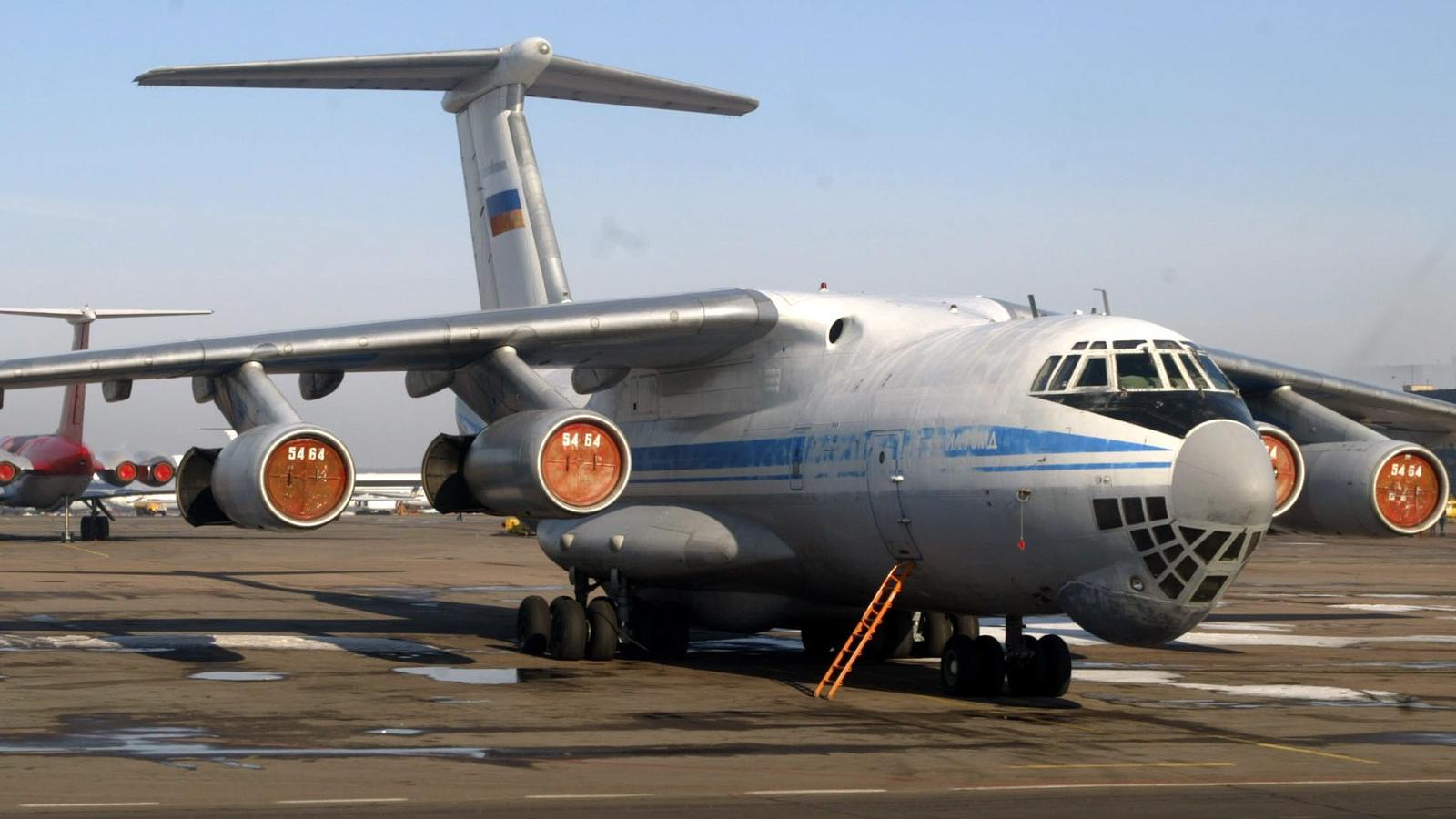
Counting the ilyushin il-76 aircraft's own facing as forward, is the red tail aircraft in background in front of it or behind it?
behind

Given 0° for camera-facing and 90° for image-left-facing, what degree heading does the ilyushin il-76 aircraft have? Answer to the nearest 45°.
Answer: approximately 315°
